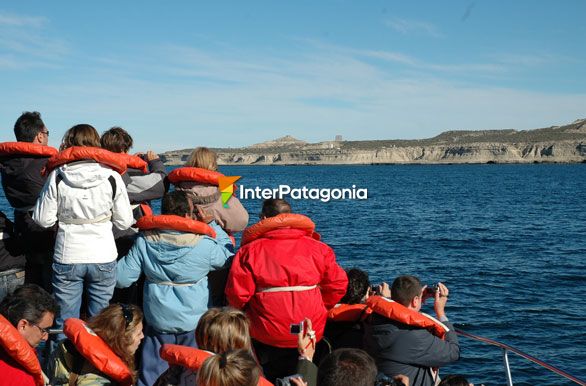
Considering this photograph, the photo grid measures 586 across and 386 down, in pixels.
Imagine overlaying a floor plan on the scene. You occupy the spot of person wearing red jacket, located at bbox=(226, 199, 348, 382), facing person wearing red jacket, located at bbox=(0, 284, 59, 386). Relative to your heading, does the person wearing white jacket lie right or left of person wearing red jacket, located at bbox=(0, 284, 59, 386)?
right

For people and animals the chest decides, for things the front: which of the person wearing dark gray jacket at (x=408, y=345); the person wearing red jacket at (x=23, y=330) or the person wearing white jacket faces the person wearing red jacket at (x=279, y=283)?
the person wearing red jacket at (x=23, y=330)

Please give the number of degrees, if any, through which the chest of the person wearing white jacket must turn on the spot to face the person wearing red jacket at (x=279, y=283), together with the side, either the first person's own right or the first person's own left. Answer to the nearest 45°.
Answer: approximately 135° to the first person's own right

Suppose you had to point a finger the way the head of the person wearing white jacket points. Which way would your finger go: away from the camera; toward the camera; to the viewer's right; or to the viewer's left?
away from the camera

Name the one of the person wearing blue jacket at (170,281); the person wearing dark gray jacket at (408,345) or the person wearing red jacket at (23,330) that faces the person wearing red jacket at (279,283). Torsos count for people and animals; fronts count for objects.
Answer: the person wearing red jacket at (23,330)

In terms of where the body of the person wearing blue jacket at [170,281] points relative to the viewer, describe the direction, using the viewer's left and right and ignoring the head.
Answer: facing away from the viewer

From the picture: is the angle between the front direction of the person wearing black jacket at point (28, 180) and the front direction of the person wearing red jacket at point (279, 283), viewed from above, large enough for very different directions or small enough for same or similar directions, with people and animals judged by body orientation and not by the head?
same or similar directions

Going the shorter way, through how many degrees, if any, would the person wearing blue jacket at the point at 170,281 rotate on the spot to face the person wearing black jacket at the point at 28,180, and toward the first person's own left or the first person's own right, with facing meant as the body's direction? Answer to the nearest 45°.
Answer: approximately 45° to the first person's own left

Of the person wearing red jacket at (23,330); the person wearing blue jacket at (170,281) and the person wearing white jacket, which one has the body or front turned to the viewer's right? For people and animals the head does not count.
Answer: the person wearing red jacket

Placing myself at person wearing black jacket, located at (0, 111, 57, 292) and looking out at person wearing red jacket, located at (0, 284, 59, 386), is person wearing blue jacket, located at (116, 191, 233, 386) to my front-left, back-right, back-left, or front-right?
front-left

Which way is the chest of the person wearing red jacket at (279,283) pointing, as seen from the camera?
away from the camera

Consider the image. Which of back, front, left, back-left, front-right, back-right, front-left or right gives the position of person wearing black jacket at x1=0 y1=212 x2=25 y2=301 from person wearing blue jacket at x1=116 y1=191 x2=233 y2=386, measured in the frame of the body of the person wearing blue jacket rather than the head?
front-left

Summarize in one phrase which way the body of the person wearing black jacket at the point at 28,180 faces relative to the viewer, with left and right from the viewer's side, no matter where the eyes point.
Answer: facing away from the viewer and to the right of the viewer

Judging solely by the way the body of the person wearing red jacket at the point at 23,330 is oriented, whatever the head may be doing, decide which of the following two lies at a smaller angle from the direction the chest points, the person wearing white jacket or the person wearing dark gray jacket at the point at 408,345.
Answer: the person wearing dark gray jacket

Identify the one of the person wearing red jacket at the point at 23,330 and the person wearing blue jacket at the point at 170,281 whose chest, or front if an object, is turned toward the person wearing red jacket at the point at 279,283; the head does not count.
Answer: the person wearing red jacket at the point at 23,330

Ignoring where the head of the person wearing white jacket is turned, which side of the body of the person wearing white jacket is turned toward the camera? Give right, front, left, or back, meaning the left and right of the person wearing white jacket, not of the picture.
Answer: back

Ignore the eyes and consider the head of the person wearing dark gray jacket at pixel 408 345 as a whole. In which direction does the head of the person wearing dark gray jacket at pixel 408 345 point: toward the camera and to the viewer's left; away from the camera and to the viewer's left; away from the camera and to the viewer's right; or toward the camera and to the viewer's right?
away from the camera and to the viewer's right

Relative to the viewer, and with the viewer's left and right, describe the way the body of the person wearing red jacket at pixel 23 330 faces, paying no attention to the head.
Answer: facing to the right of the viewer
